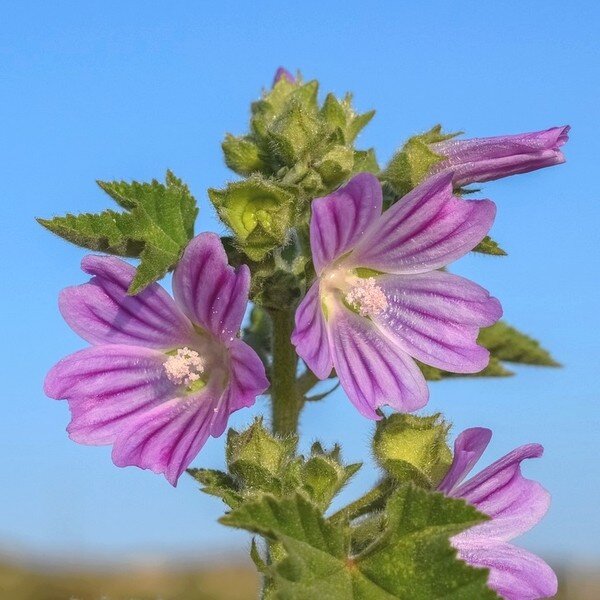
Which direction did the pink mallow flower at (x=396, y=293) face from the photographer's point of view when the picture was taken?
facing the viewer and to the right of the viewer

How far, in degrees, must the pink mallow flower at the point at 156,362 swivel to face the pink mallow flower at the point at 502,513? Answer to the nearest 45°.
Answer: approximately 135° to its left

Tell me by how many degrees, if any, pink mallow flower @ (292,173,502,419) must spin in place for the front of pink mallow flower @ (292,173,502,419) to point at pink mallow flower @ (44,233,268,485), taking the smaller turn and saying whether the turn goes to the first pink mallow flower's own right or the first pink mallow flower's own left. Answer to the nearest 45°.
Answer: approximately 135° to the first pink mallow flower's own right

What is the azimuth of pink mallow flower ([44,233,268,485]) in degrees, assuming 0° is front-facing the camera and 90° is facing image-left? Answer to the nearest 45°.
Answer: approximately 45°

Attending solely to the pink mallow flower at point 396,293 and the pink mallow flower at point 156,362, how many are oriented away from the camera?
0

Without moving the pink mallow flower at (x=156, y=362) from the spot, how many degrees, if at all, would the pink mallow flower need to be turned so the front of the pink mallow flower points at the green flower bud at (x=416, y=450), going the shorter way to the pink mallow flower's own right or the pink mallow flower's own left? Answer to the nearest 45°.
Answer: approximately 135° to the pink mallow flower's own left
